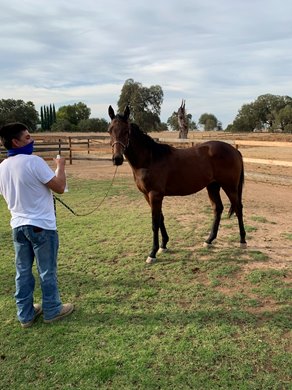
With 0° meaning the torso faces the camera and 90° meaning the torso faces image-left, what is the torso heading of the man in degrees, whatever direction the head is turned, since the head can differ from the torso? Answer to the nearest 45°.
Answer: approximately 225°

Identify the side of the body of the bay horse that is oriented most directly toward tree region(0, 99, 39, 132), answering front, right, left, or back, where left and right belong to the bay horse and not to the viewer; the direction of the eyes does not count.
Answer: right

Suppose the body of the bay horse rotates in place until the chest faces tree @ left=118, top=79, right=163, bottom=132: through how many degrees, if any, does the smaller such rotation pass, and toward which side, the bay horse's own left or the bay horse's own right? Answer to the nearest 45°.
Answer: approximately 135° to the bay horse's own right

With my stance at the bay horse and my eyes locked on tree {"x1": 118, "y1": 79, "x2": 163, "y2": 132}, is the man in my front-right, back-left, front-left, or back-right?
back-left

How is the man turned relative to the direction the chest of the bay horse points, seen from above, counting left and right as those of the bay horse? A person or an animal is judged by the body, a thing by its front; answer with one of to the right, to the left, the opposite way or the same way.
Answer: the opposite way

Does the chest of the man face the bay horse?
yes

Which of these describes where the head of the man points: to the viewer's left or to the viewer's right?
to the viewer's right

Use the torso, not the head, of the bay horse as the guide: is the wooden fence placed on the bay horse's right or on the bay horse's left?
on the bay horse's right
